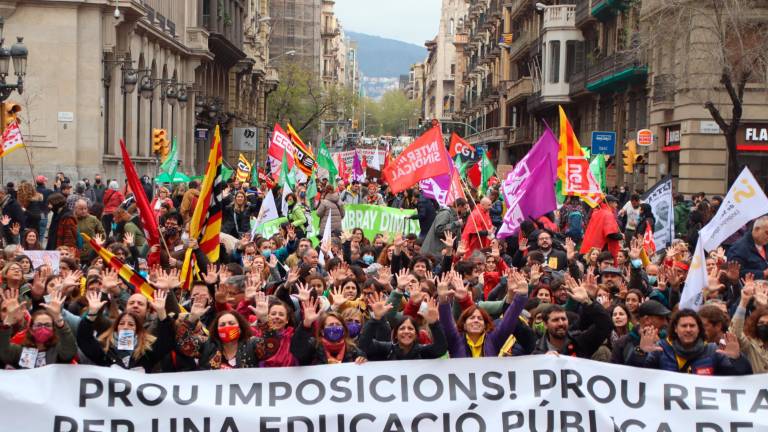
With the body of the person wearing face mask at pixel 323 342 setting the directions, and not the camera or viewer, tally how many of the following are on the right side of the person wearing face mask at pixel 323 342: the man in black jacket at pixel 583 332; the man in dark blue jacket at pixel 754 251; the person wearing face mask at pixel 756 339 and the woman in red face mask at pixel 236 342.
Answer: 1

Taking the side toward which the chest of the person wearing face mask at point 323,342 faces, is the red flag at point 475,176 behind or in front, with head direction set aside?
behind

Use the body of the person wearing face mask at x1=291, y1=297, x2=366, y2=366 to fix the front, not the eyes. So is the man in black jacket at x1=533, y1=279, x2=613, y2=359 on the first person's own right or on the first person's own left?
on the first person's own left

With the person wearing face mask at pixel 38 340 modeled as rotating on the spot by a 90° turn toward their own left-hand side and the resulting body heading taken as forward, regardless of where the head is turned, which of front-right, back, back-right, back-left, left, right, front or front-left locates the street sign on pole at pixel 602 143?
front-left

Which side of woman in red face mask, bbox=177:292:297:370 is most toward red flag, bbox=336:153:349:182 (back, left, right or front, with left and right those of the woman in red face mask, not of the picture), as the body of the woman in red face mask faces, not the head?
back

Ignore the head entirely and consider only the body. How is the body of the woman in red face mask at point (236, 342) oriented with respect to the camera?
toward the camera

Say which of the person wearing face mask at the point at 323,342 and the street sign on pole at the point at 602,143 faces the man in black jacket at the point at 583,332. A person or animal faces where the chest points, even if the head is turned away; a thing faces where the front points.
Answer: the street sign on pole

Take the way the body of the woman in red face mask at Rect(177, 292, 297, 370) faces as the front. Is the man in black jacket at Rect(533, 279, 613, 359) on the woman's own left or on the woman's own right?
on the woman's own left

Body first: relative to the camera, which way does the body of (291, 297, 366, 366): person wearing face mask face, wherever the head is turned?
toward the camera

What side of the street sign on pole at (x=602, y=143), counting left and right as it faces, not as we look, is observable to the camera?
front
